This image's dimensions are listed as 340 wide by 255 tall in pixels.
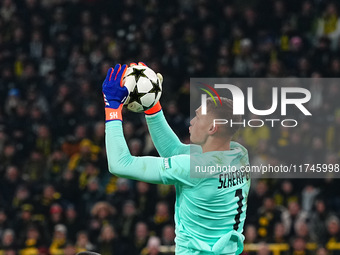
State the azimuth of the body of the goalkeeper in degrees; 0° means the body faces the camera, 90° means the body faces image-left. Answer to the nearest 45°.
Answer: approximately 135°

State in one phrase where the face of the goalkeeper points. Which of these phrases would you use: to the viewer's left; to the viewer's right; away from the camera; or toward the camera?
to the viewer's left
